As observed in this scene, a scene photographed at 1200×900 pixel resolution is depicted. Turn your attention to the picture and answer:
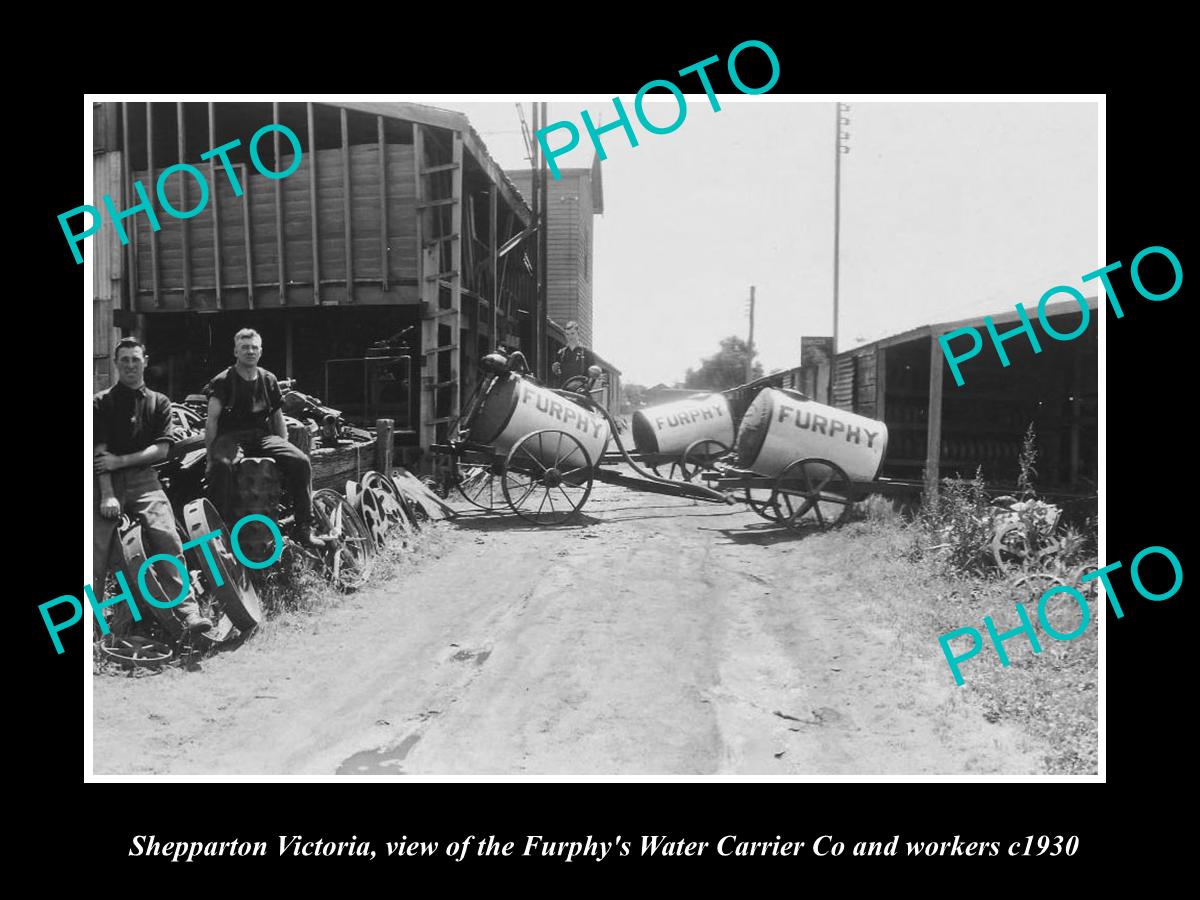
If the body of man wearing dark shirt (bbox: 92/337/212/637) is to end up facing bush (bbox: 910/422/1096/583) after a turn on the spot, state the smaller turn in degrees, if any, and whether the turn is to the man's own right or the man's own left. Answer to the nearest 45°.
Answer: approximately 90° to the man's own left

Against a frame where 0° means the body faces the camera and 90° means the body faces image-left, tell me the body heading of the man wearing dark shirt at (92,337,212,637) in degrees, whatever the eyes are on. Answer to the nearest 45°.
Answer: approximately 0°

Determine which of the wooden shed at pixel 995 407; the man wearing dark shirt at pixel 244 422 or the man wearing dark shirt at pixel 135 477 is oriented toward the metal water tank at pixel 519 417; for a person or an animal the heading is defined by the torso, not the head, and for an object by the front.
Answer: the wooden shed

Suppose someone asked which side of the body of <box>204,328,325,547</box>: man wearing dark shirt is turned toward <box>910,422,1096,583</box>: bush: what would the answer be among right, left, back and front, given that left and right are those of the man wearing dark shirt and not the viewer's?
left

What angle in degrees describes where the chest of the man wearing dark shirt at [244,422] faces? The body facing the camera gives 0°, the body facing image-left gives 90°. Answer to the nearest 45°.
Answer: approximately 0°

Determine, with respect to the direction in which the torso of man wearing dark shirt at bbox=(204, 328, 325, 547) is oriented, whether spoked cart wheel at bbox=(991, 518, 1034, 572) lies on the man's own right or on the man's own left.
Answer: on the man's own left

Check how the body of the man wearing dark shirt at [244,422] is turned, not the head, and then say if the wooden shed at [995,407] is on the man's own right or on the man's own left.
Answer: on the man's own left

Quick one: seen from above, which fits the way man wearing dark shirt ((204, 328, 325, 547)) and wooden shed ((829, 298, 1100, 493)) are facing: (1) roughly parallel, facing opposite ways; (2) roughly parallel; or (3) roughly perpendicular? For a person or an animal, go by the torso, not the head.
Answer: roughly perpendicular

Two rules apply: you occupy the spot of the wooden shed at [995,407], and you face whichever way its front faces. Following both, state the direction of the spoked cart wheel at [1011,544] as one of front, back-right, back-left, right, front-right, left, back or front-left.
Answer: front-left

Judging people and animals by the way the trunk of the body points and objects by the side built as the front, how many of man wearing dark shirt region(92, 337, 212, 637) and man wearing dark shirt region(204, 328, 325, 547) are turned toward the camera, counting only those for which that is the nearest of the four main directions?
2
